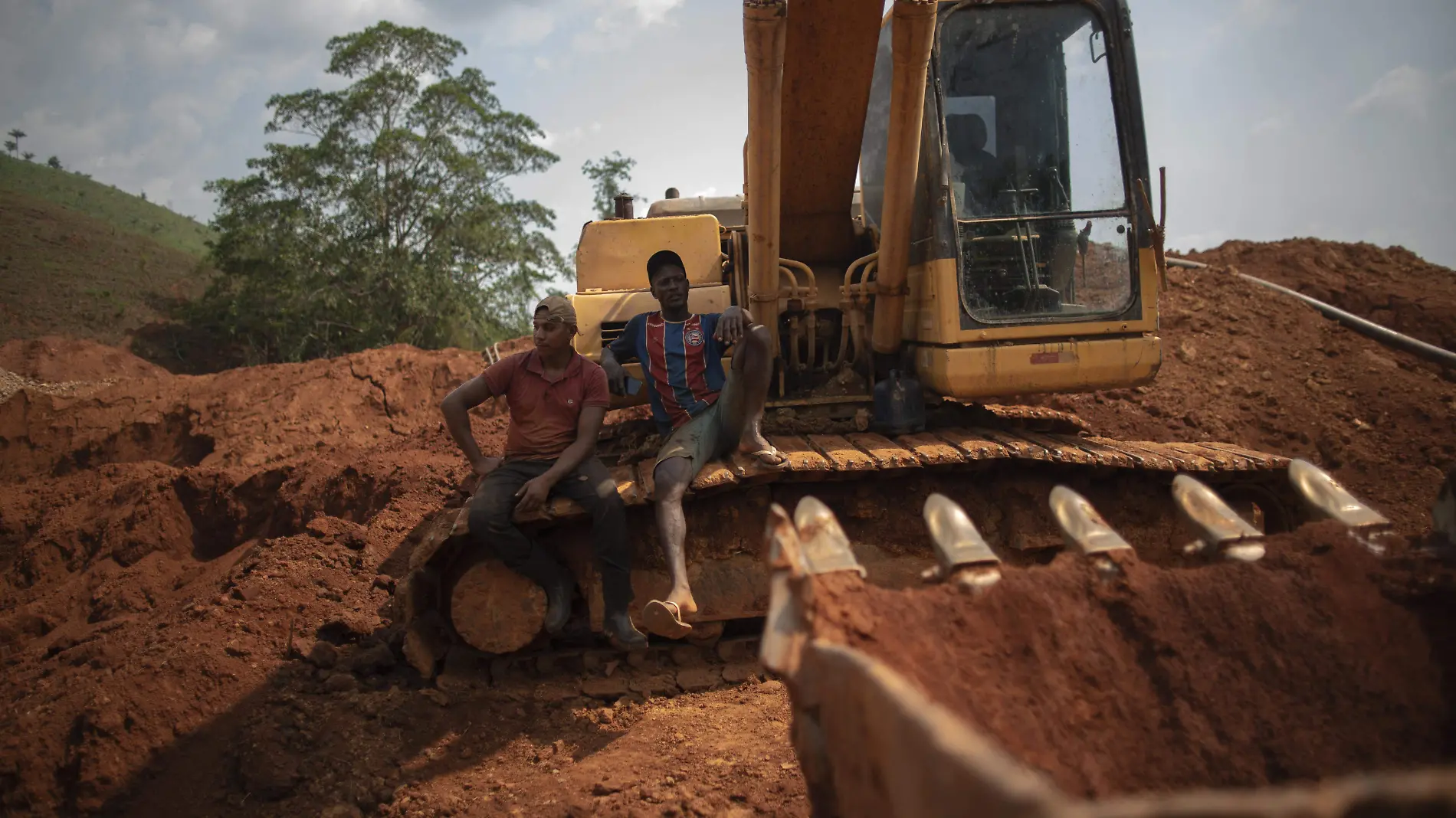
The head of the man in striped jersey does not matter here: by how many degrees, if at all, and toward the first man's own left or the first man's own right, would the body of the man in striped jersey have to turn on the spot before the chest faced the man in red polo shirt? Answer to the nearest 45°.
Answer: approximately 90° to the first man's own right

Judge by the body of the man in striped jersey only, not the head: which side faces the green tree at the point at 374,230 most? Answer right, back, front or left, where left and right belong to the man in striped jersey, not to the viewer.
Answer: back

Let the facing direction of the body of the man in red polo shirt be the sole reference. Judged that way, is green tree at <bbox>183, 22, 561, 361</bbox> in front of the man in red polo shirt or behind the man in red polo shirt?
behind

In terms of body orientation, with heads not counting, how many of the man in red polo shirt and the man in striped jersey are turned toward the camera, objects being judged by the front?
2

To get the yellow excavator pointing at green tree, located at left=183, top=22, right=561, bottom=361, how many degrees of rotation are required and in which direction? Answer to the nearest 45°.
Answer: approximately 135° to its right

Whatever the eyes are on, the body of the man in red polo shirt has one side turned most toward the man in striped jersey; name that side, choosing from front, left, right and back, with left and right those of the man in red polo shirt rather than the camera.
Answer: left

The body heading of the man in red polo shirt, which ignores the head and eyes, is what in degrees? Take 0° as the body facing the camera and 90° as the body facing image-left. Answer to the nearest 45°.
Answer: approximately 0°
